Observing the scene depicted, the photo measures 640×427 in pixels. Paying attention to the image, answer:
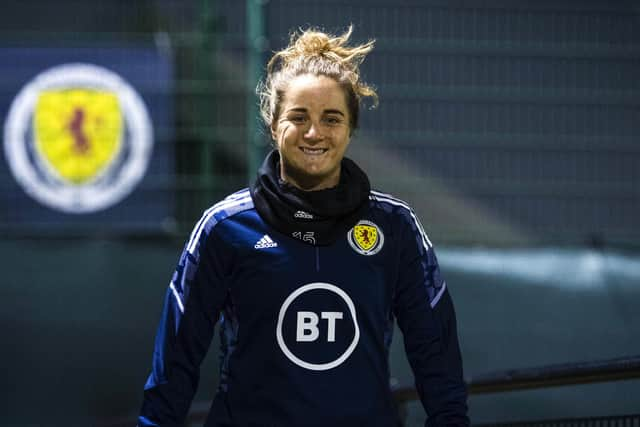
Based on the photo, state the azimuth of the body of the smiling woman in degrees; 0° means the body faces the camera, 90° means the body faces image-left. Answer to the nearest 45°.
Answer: approximately 0°

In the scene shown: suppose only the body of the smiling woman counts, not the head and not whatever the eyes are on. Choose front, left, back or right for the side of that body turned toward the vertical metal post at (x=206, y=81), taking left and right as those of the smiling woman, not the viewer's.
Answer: back

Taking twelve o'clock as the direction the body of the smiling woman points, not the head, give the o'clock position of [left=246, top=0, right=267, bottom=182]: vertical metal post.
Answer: The vertical metal post is roughly at 6 o'clock from the smiling woman.

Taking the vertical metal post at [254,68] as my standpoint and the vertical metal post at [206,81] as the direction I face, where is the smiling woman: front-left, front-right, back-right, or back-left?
back-left

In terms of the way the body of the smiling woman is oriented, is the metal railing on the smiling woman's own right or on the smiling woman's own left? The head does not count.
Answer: on the smiling woman's own left
